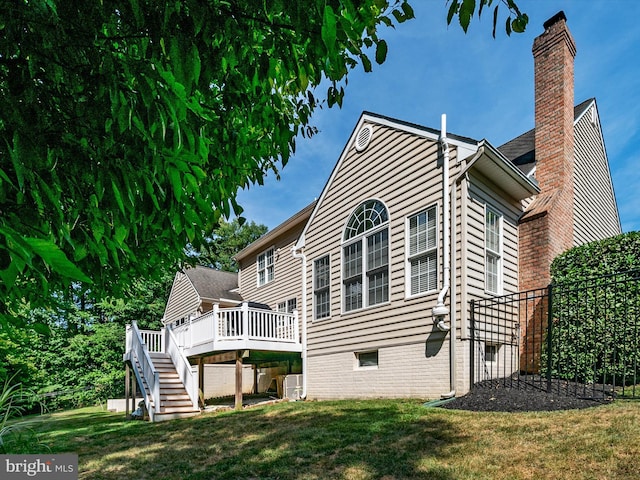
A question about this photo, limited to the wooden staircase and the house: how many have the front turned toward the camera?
1

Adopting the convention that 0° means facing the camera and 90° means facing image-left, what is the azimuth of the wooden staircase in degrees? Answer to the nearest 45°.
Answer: approximately 0°

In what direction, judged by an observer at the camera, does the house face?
facing away from the viewer and to the right of the viewer

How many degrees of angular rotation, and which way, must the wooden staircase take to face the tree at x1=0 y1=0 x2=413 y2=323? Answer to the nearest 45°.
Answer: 0° — it already faces it
